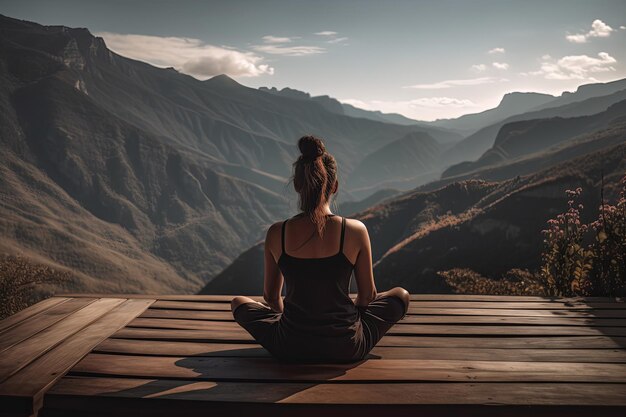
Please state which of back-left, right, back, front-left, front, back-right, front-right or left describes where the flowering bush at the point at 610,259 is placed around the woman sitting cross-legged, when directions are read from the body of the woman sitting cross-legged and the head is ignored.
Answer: front-right

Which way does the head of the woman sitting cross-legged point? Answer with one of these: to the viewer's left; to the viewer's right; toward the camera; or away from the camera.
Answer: away from the camera

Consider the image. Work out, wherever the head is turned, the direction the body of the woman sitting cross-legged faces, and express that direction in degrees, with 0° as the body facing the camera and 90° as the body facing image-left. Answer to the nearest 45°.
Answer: approximately 180°

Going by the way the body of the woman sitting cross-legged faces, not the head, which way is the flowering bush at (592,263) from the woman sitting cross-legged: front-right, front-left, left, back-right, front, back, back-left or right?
front-right
